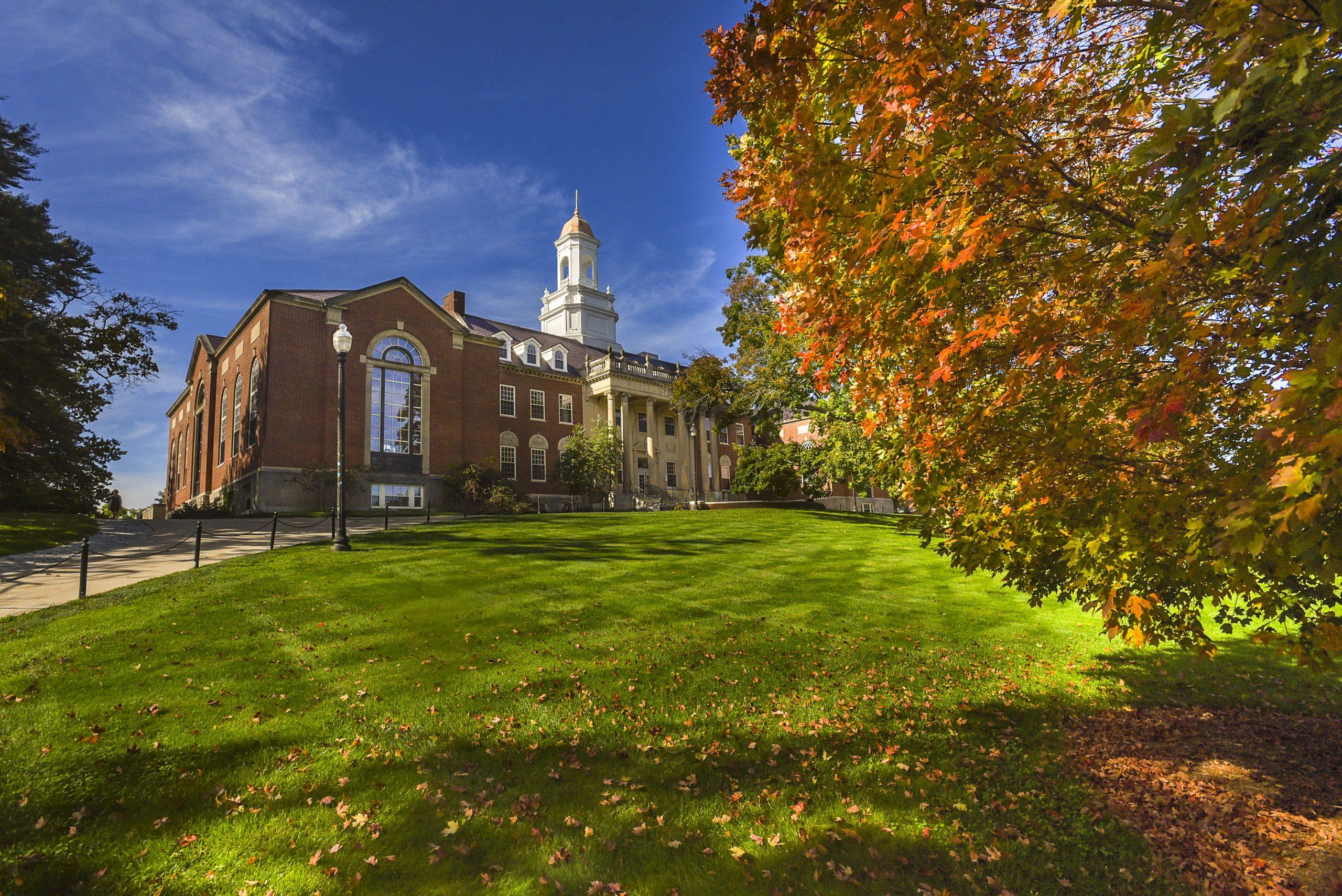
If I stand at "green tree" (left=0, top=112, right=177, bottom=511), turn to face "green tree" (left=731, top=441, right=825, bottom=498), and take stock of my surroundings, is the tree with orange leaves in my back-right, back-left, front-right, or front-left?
front-right

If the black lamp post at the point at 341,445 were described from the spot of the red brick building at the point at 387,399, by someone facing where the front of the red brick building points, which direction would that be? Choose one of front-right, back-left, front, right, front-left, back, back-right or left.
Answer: front-right

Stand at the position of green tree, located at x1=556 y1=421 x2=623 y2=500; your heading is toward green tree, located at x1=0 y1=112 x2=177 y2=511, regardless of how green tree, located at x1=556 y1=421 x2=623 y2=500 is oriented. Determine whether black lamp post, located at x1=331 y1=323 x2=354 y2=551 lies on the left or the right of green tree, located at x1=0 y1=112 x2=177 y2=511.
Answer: left

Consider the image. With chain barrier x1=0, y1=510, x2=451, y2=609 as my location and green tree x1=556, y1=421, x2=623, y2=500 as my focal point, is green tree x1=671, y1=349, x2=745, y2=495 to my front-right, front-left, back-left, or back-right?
front-right

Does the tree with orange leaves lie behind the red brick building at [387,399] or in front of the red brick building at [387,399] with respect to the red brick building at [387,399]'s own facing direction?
in front

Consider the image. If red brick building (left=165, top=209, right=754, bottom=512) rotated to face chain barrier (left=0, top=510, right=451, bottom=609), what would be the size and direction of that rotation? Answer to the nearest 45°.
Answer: approximately 45° to its right

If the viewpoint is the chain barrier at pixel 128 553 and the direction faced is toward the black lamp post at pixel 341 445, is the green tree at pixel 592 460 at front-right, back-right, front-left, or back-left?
front-left

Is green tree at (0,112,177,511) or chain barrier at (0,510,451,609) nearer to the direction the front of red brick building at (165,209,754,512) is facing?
the chain barrier

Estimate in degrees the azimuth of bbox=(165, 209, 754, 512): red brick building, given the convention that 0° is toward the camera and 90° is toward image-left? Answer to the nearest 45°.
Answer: approximately 315°

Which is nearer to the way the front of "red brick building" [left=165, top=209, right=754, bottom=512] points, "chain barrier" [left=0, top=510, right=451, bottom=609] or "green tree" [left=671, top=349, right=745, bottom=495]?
the green tree

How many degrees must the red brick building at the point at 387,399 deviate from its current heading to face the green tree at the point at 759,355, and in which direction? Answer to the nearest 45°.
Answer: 0° — it already faces it
